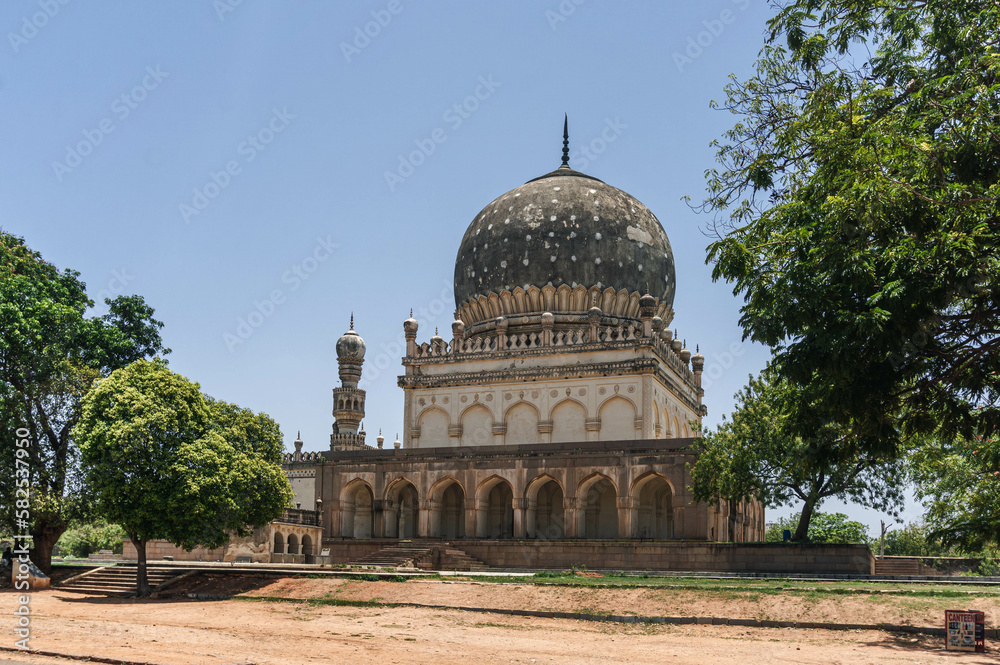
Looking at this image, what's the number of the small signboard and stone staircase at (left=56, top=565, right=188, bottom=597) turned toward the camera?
2

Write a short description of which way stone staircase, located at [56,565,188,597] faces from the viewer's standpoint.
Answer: facing the viewer

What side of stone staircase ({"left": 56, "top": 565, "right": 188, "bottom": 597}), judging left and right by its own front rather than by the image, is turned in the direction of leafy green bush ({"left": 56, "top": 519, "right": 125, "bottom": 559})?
back

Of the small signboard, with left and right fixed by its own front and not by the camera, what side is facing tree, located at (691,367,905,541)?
back

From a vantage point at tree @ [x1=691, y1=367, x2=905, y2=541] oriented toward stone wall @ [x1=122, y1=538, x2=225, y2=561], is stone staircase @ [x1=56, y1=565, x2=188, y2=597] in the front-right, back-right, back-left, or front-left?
front-left

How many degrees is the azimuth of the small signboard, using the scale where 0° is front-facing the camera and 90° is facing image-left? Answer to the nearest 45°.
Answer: approximately 0°
